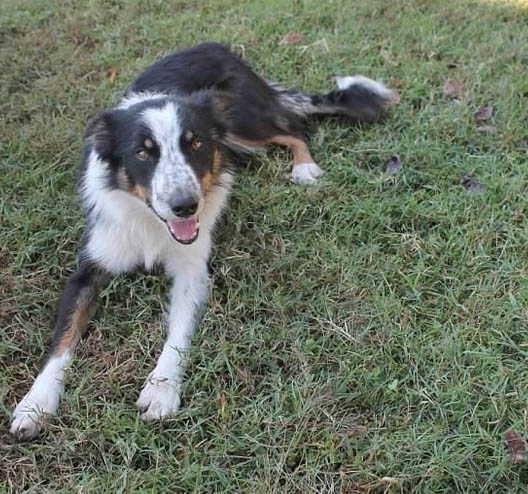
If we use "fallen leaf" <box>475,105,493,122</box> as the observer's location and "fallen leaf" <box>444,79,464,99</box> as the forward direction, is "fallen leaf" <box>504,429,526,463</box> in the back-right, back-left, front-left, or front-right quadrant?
back-left

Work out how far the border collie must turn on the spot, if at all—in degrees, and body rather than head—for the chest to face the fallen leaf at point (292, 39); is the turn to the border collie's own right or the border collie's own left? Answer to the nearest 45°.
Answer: approximately 135° to the border collie's own right

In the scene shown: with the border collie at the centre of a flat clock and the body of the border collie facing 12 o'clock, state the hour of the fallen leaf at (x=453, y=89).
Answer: The fallen leaf is roughly at 6 o'clock from the border collie.

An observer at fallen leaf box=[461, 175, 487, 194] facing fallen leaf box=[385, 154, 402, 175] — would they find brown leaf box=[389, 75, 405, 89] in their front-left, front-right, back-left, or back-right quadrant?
front-right

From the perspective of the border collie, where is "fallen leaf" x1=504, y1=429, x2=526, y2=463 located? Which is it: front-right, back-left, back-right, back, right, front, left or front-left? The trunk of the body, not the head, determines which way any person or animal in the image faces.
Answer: left

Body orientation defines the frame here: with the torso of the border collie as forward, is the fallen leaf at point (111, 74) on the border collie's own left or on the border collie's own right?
on the border collie's own right

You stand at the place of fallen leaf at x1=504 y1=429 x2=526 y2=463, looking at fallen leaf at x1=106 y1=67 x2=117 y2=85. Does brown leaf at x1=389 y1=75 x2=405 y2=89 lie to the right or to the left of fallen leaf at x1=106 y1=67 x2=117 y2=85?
right

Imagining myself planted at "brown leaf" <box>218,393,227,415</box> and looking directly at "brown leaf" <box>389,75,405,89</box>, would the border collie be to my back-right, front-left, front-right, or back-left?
front-left

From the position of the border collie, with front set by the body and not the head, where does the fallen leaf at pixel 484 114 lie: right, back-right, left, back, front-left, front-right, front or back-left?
back

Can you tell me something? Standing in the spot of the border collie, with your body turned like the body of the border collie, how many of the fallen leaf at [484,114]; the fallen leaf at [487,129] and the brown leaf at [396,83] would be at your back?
3

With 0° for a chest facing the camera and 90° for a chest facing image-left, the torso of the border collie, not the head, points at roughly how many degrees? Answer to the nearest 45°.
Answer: approximately 45°

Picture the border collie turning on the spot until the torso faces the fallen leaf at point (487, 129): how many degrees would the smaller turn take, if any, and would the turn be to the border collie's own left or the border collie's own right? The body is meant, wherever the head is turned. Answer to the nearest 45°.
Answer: approximately 180°

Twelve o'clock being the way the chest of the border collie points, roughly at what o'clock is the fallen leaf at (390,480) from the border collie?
The fallen leaf is roughly at 9 o'clock from the border collie.

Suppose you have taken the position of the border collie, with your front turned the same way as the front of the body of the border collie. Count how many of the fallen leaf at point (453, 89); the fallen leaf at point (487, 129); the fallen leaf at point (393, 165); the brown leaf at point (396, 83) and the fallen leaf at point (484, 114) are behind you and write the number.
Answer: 5
